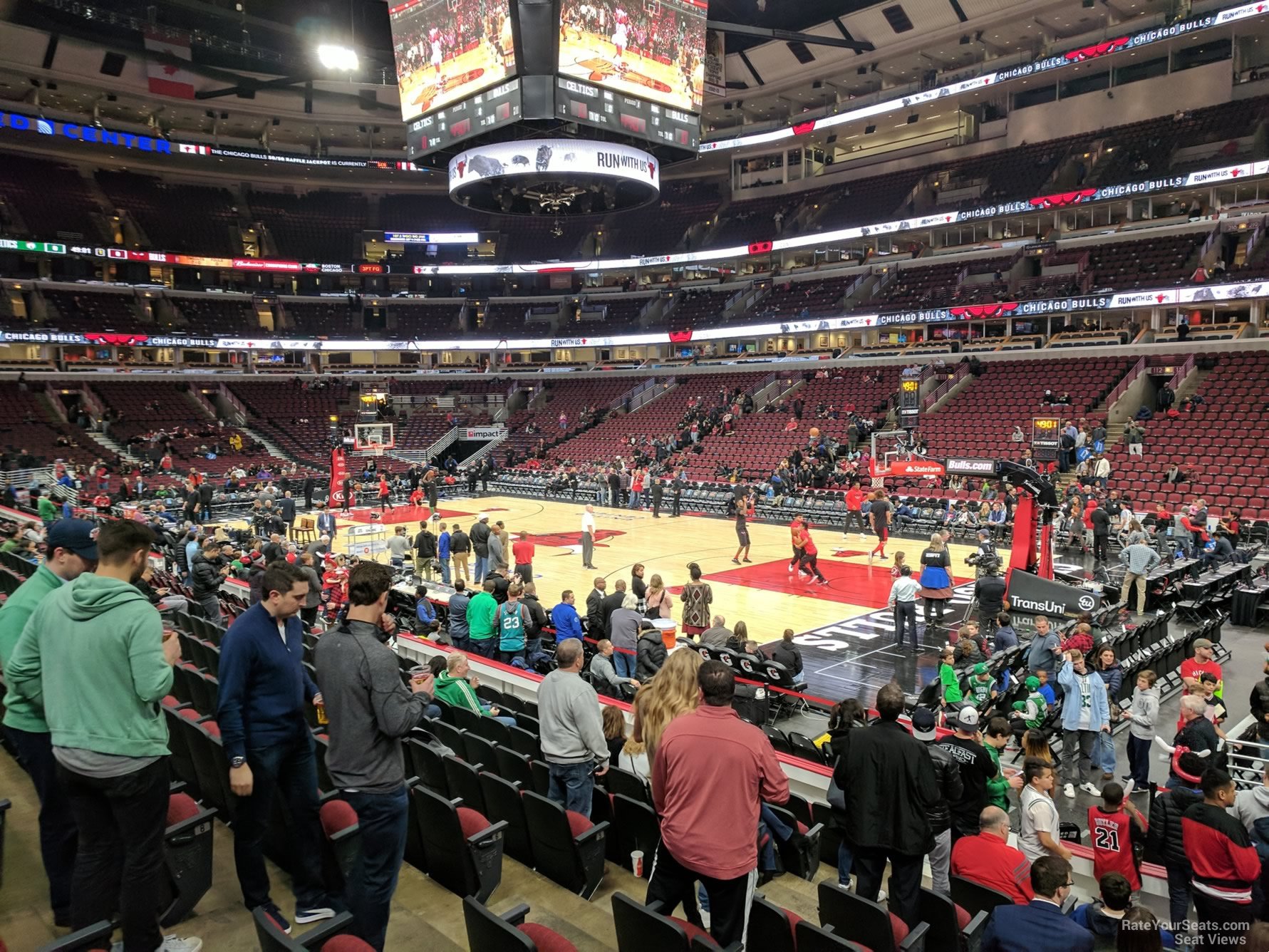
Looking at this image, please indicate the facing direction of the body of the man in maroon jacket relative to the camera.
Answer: away from the camera

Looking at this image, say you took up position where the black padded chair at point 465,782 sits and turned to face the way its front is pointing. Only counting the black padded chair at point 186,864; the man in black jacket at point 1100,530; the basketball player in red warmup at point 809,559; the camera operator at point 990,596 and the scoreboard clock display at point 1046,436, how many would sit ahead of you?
4

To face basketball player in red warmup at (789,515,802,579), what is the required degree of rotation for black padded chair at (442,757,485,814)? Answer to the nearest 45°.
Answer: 0° — it already faces them

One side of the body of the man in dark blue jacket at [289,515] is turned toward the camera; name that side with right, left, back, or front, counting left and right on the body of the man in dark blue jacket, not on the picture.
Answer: back

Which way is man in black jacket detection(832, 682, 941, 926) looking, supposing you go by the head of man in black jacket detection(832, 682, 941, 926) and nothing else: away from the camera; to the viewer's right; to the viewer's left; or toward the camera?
away from the camera

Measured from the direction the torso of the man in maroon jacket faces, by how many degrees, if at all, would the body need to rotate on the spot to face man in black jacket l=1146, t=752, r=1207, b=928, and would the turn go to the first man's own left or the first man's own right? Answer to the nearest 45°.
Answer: approximately 45° to the first man's own right

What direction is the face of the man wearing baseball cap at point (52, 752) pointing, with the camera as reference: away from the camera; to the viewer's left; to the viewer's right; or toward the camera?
to the viewer's right

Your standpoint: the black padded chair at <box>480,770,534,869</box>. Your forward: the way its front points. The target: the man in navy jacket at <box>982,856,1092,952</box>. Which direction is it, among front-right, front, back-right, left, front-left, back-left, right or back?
right

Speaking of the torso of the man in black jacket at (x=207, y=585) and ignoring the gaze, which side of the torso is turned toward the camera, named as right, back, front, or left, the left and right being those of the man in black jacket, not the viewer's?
right

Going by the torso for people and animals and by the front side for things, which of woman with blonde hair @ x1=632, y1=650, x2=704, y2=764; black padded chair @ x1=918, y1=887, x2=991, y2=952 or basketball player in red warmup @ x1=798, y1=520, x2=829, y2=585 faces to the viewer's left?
the basketball player in red warmup

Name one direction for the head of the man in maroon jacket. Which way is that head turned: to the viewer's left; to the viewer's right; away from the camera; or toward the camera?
away from the camera

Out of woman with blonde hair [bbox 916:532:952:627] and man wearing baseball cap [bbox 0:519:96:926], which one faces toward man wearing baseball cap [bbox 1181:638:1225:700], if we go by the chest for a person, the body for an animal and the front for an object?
man wearing baseball cap [bbox 0:519:96:926]

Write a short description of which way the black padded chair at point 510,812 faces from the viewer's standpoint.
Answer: facing away from the viewer and to the right of the viewer

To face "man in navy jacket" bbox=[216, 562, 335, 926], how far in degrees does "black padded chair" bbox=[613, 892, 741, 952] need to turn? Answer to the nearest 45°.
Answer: approximately 135° to its left
